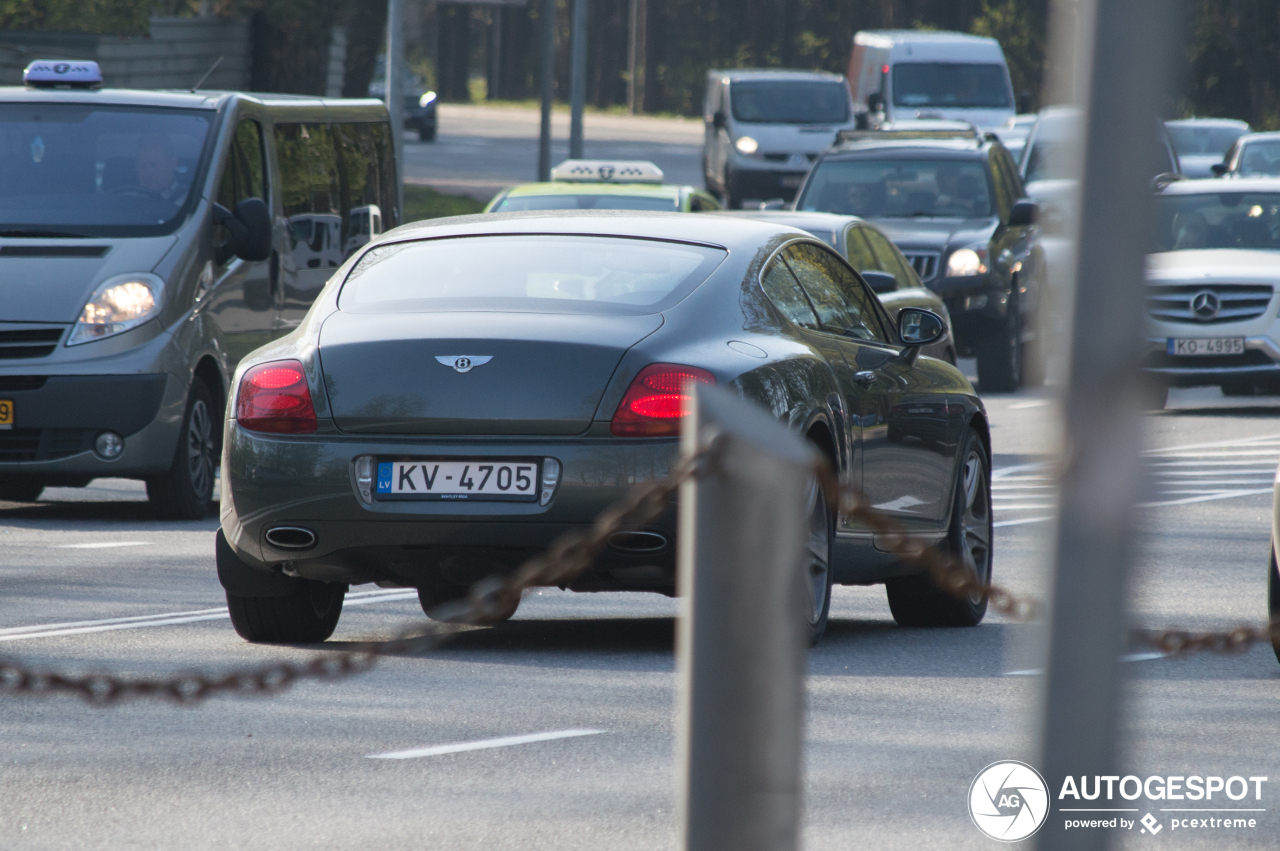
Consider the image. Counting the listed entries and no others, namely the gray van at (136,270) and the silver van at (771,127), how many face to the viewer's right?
0

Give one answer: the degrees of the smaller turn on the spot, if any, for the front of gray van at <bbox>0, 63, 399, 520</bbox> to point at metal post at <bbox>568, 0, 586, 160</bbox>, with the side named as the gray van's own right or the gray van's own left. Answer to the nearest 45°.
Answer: approximately 135° to the gray van's own right

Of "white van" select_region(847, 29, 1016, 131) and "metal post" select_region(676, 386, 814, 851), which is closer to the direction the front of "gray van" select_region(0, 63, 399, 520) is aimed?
the metal post

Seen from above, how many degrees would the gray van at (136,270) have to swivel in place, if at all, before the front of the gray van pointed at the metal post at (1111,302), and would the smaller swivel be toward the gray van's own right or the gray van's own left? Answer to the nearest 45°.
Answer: approximately 45° to the gray van's own left

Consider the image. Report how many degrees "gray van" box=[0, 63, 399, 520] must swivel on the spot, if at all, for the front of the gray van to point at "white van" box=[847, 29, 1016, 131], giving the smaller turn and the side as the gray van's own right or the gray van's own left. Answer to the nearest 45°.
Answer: approximately 180°

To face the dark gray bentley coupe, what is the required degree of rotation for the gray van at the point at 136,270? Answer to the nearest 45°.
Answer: approximately 45° to its left

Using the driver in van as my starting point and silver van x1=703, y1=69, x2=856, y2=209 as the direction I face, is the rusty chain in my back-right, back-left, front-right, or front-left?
back-right

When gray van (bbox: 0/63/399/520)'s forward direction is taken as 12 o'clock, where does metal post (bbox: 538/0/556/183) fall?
The metal post is roughly at 5 o'clock from the gray van.

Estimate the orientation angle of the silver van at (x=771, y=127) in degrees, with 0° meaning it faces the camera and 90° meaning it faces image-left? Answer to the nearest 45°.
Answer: approximately 0°

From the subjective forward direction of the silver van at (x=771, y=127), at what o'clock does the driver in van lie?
The driver in van is roughly at 12 o'clock from the silver van.
